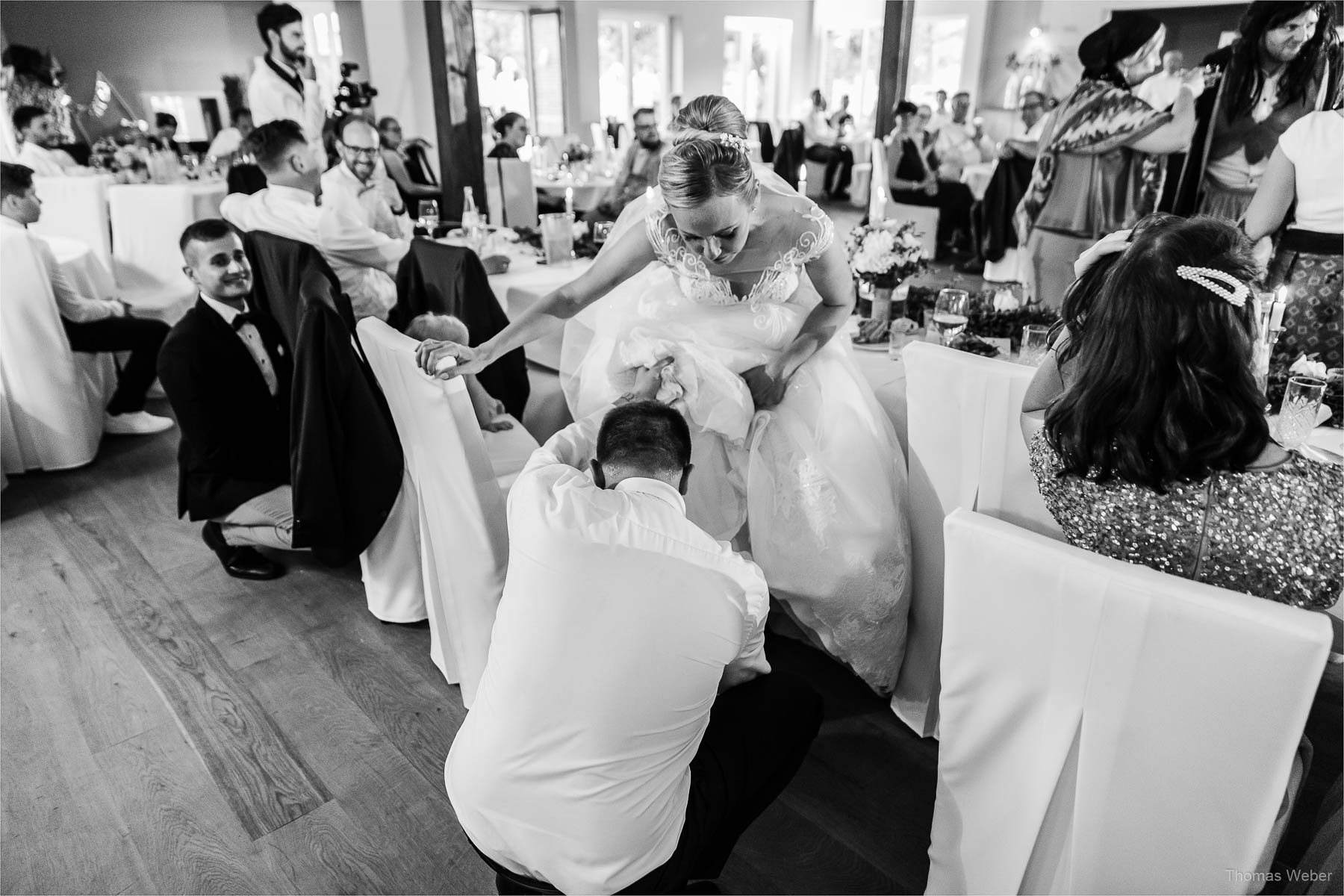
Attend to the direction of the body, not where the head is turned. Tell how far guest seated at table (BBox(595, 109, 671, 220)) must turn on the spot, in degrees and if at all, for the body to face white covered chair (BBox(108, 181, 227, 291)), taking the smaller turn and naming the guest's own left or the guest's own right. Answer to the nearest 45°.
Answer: approximately 45° to the guest's own right

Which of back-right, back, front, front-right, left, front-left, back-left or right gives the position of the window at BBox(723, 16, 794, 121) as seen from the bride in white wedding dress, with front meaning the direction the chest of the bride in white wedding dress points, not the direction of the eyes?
back

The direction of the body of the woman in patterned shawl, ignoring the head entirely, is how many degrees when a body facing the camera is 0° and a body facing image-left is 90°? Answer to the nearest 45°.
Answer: approximately 270°

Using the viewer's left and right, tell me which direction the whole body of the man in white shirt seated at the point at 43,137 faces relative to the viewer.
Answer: facing to the right of the viewer

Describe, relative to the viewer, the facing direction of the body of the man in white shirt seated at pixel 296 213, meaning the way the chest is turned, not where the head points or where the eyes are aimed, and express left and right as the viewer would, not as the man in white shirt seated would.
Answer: facing away from the viewer and to the right of the viewer

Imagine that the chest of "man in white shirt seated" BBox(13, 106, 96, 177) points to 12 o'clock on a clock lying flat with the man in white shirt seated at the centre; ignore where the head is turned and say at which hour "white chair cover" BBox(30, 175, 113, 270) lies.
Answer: The white chair cover is roughly at 3 o'clock from the man in white shirt seated.

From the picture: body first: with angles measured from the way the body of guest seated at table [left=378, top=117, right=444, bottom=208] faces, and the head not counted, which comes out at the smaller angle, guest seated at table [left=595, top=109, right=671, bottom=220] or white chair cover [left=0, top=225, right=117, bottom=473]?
the guest seated at table

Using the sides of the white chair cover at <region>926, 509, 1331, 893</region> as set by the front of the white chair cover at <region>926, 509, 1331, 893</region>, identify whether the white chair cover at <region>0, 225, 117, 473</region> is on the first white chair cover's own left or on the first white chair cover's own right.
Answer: on the first white chair cover's own left

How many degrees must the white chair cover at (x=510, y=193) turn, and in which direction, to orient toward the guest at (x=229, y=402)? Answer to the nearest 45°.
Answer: approximately 180°

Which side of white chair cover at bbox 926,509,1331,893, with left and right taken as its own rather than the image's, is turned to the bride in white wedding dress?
left
